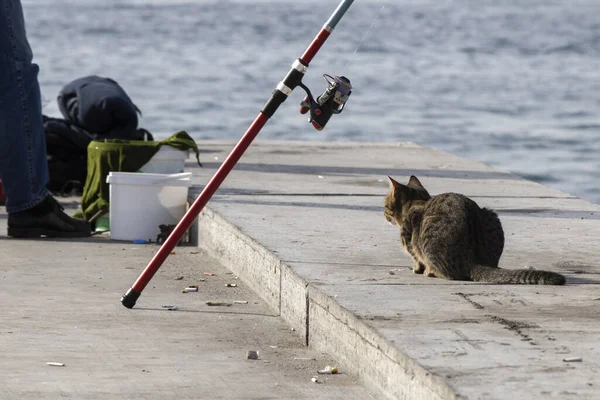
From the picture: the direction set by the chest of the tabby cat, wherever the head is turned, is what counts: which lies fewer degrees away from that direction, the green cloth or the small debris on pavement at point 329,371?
the green cloth

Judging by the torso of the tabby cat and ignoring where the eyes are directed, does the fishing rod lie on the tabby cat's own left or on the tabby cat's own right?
on the tabby cat's own left

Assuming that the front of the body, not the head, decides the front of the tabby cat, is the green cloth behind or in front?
in front

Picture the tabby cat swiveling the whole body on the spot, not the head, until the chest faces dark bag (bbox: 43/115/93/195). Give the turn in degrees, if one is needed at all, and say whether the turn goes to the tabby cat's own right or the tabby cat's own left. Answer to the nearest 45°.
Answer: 0° — it already faces it

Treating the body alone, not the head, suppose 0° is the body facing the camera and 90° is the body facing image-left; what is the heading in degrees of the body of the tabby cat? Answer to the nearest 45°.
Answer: approximately 135°

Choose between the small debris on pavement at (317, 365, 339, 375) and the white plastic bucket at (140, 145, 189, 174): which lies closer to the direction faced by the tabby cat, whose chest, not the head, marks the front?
the white plastic bucket

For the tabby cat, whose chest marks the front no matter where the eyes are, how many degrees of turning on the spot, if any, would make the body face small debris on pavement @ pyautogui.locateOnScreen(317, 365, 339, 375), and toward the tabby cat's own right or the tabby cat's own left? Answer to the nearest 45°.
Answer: approximately 90° to the tabby cat's own left

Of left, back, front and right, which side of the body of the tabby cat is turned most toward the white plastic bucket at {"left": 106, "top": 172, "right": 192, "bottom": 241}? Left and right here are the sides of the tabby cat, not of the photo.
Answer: front

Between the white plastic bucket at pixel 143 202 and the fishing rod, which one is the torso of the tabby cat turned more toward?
the white plastic bucket

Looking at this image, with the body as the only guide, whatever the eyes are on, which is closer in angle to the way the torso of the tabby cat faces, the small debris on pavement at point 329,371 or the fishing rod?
the fishing rod
